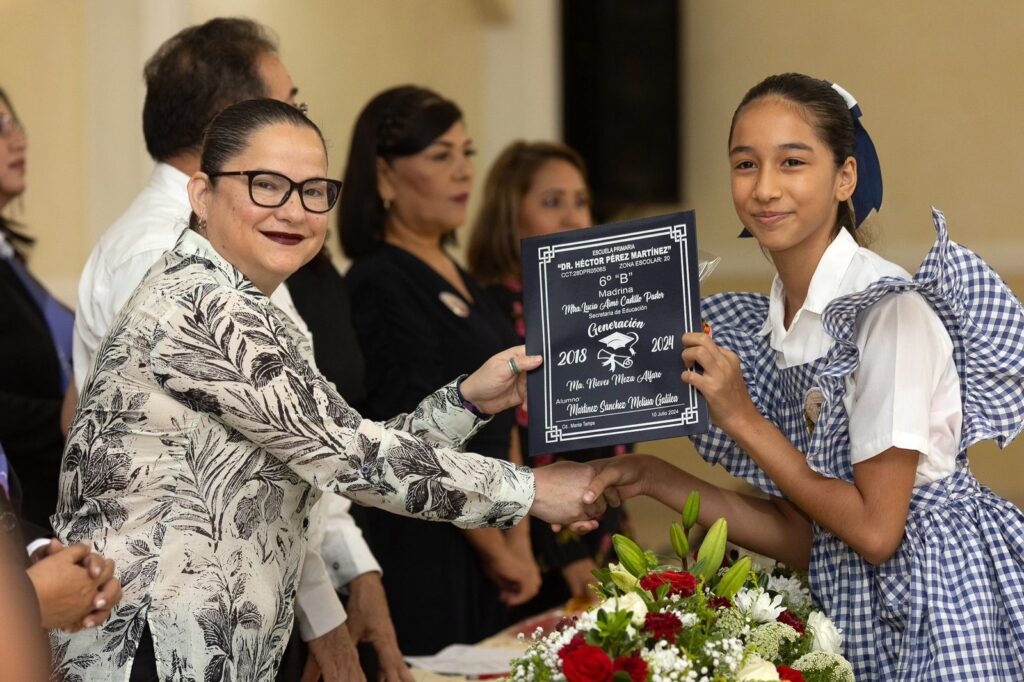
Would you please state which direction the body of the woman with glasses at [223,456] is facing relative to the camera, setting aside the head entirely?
to the viewer's right

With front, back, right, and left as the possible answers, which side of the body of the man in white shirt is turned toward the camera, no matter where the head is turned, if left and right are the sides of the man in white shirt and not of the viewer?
right

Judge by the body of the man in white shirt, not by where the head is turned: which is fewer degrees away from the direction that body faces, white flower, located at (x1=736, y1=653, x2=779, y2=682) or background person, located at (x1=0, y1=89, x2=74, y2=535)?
the white flower

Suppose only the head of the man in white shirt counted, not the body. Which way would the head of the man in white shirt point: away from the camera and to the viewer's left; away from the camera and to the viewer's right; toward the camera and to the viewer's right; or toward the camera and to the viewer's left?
away from the camera and to the viewer's right

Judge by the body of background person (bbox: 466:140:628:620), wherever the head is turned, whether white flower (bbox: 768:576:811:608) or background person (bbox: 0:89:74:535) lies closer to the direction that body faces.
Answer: the white flower

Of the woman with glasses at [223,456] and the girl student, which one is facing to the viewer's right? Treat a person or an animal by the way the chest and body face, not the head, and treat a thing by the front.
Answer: the woman with glasses

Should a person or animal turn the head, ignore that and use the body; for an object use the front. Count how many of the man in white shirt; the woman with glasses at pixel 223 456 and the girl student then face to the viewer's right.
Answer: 2

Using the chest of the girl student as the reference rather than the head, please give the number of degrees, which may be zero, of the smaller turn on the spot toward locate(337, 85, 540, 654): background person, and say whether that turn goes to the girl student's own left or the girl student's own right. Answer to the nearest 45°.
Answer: approximately 90° to the girl student's own right

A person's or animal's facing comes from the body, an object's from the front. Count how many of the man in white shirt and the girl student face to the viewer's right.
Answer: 1

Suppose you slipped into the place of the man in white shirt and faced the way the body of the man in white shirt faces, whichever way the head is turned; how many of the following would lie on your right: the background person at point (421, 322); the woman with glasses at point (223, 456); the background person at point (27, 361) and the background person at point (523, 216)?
1

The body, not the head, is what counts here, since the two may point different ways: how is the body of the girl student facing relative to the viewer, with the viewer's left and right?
facing the viewer and to the left of the viewer

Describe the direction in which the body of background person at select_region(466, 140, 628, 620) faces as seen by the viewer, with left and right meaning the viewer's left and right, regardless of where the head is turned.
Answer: facing the viewer and to the right of the viewer

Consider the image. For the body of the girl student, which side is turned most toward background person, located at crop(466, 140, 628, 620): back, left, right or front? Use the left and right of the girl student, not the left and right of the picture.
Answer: right

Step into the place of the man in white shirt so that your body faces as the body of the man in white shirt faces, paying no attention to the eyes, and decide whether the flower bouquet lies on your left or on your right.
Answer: on your right

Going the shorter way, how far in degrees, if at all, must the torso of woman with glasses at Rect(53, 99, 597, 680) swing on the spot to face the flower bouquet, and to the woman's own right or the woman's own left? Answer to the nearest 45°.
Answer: approximately 45° to the woman's own right

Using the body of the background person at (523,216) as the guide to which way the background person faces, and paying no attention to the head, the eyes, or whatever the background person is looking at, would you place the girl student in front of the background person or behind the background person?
in front
